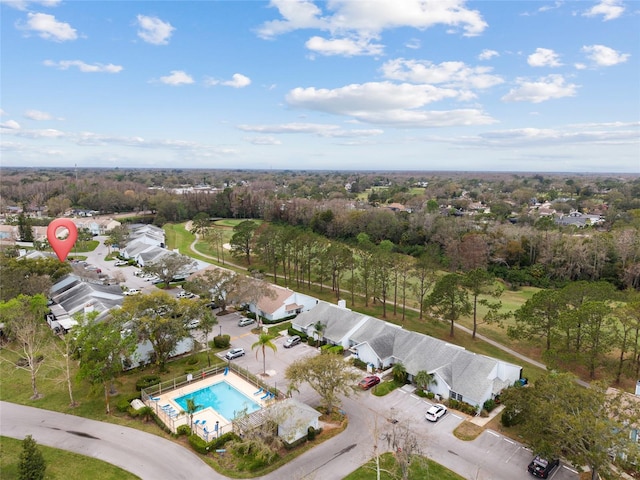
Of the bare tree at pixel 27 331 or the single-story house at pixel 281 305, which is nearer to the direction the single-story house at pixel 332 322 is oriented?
the bare tree

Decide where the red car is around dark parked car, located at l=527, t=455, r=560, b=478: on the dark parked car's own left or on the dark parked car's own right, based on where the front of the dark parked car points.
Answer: on the dark parked car's own left

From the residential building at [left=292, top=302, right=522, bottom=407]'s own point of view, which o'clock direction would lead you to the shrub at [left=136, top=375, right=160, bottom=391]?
The shrub is roughly at 1 o'clock from the residential building.

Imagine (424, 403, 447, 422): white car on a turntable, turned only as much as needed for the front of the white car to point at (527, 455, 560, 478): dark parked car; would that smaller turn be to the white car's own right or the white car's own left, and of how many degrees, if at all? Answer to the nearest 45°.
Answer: approximately 90° to the white car's own right

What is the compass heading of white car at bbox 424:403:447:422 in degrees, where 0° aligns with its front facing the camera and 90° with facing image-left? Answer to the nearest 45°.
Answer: approximately 225°

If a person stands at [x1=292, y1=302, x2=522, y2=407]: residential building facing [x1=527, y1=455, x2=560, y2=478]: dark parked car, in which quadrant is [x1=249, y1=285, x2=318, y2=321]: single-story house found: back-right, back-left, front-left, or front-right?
back-right

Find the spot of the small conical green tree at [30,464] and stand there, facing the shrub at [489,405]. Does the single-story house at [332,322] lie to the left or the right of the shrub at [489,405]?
left

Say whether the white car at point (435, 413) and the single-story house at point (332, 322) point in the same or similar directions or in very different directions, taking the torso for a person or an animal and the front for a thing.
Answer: very different directions

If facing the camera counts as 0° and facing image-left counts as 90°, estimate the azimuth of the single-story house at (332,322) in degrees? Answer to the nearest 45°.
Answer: approximately 45°

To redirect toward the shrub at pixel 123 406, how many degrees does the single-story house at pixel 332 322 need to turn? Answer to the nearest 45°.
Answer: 0° — it already faces it

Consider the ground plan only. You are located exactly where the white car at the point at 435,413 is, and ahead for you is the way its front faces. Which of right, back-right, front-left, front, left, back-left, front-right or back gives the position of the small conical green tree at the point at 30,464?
back
